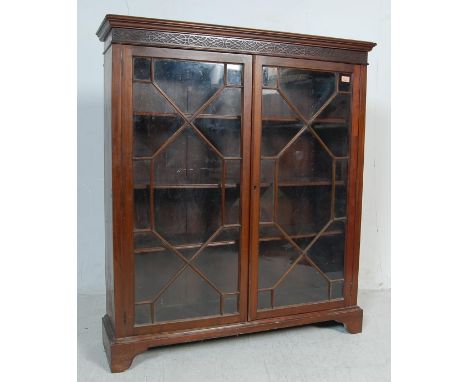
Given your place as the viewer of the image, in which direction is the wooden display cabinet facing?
facing the viewer and to the right of the viewer
